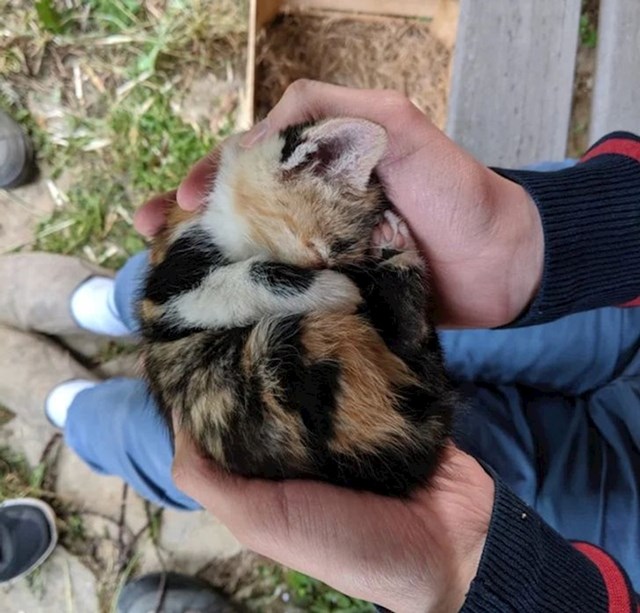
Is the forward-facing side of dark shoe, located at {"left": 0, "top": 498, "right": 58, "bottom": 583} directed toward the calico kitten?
yes

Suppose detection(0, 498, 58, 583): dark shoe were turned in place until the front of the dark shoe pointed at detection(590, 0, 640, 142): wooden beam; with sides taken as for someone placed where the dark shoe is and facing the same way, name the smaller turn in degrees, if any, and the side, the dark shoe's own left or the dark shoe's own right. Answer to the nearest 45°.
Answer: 0° — it already faces it

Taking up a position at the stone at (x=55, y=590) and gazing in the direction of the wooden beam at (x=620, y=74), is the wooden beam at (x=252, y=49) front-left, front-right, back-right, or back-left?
front-left

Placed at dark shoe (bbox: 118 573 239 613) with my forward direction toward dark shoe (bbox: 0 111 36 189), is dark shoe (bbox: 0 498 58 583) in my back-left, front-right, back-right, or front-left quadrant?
front-left

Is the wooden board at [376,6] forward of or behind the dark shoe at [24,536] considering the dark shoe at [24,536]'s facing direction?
forward
